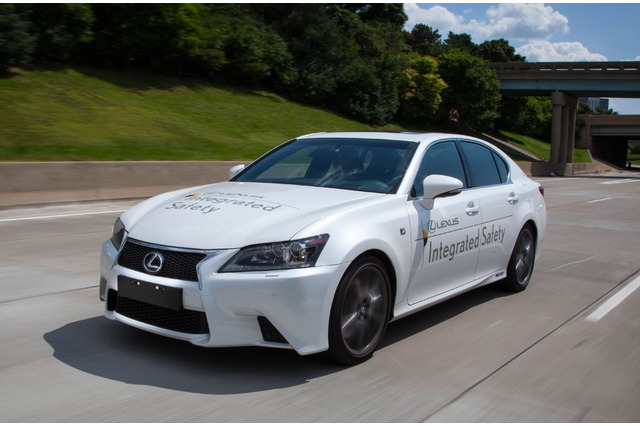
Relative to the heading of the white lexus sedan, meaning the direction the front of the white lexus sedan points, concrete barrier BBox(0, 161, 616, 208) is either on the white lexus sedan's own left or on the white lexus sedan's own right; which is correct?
on the white lexus sedan's own right

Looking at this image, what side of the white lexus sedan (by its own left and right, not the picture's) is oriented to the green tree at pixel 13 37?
right

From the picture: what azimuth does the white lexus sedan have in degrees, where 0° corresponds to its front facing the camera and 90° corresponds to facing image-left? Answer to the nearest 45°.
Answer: approximately 45°

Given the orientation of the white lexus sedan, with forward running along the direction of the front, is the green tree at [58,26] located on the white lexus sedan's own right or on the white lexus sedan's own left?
on the white lexus sedan's own right
